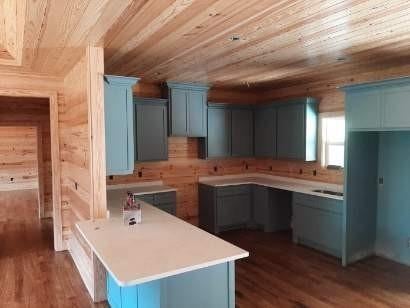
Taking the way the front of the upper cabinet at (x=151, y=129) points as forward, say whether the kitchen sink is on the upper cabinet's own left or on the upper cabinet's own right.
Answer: on the upper cabinet's own left

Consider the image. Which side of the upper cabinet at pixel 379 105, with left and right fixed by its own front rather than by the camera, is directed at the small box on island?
front

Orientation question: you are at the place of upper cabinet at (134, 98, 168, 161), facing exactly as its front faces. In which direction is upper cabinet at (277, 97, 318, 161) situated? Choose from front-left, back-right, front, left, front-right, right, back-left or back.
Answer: left

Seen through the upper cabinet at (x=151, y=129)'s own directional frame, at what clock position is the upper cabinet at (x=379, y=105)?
the upper cabinet at (x=379, y=105) is roughly at 10 o'clock from the upper cabinet at (x=151, y=129).

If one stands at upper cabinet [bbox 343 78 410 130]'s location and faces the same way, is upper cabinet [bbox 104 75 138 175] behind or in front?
in front

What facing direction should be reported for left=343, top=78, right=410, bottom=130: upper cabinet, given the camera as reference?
facing the viewer and to the left of the viewer

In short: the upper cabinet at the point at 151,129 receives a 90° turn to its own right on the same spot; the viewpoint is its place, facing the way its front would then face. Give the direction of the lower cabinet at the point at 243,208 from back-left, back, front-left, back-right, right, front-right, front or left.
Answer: back

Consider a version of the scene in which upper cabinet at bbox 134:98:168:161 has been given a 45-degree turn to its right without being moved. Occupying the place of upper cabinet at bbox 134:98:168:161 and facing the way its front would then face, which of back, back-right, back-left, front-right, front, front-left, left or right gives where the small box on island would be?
front-left

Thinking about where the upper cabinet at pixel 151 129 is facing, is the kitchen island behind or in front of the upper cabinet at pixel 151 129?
in front

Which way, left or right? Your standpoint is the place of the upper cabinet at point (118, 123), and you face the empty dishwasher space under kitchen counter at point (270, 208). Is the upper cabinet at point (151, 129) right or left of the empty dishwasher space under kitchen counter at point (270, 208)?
left

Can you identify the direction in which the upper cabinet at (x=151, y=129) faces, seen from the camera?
facing the viewer

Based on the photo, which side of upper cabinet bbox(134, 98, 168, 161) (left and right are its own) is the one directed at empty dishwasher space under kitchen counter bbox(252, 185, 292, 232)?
left

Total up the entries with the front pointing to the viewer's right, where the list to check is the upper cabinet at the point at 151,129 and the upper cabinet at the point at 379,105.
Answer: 0

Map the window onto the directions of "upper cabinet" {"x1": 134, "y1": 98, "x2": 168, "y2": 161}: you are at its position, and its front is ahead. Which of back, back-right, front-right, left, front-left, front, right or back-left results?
left

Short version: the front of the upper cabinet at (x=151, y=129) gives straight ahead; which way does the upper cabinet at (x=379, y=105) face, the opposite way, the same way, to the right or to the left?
to the right
